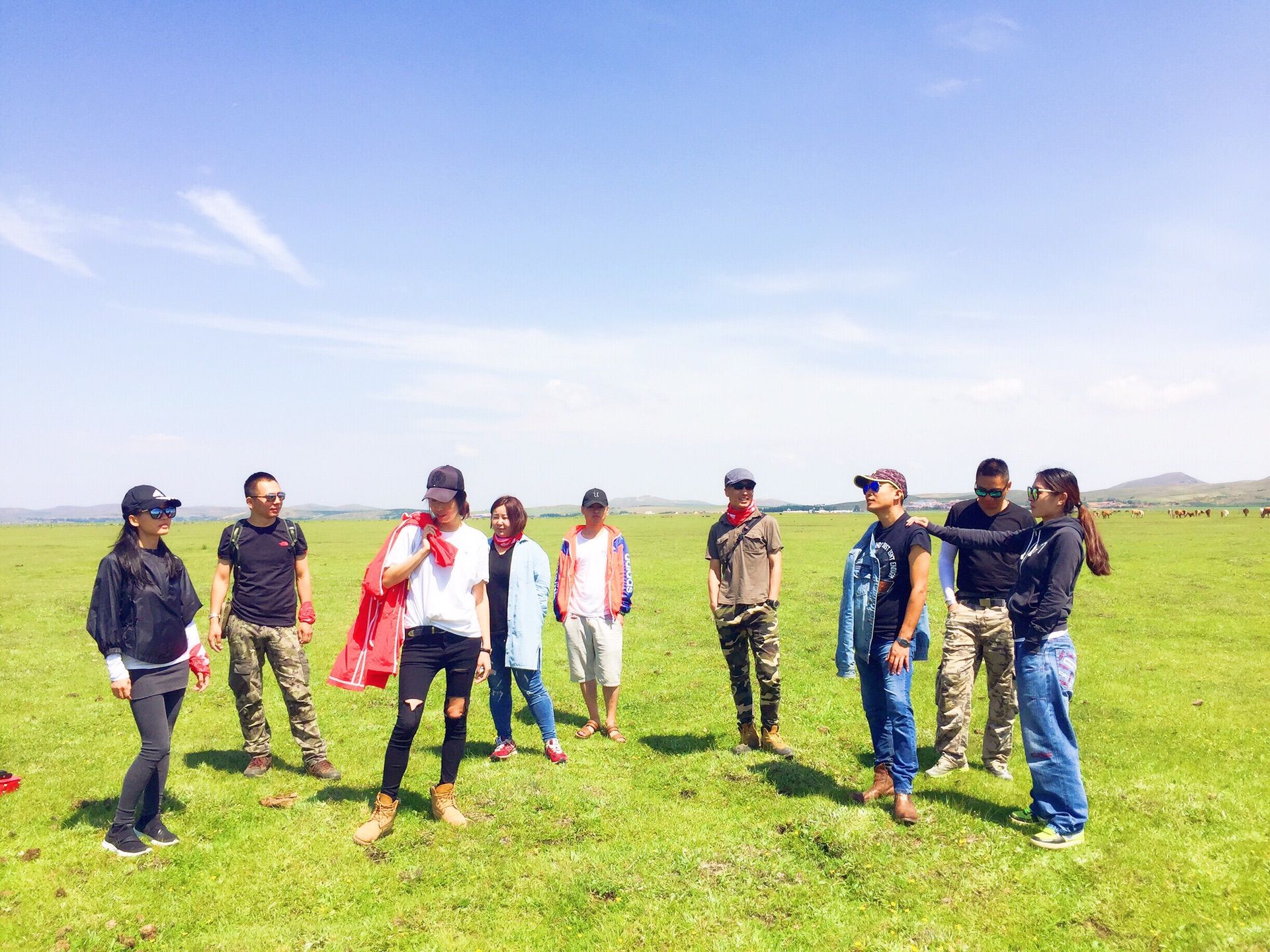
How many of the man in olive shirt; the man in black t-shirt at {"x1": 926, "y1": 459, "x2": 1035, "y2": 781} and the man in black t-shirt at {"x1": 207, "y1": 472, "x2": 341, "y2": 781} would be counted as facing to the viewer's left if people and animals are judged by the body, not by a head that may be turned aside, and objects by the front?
0

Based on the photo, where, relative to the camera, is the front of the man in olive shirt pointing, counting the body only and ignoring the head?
toward the camera

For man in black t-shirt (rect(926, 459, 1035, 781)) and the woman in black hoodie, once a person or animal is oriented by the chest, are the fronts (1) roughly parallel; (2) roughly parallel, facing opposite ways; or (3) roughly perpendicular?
roughly perpendicular

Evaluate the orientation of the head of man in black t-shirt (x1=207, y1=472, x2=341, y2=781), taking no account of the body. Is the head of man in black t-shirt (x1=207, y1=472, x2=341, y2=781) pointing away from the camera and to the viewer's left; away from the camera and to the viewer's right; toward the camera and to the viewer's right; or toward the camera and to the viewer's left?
toward the camera and to the viewer's right

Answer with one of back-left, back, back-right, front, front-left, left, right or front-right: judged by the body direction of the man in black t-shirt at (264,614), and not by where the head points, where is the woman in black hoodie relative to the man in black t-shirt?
front-left

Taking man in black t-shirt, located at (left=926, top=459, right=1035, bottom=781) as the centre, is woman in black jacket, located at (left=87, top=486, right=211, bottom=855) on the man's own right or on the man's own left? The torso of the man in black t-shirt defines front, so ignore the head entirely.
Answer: on the man's own right

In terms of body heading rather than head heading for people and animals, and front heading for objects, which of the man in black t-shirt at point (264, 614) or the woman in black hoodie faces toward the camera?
the man in black t-shirt

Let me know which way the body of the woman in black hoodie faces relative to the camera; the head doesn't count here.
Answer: to the viewer's left

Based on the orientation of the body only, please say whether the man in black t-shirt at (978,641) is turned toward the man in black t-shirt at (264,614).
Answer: no

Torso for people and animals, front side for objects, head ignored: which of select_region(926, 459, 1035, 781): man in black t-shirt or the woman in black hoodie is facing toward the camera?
the man in black t-shirt

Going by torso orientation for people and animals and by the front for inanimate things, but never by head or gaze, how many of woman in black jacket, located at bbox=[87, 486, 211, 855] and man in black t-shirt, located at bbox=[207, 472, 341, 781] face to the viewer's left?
0

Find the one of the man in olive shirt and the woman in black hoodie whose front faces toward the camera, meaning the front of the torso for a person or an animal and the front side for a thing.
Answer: the man in olive shirt

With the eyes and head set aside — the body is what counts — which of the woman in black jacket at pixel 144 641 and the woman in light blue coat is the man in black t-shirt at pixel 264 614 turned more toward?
the woman in black jacket
